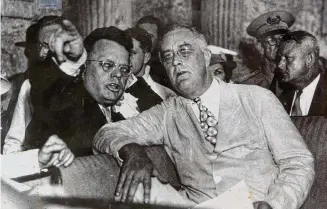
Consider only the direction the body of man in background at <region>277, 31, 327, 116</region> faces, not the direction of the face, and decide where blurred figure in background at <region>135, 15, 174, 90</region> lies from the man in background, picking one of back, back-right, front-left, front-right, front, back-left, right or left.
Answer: front-right

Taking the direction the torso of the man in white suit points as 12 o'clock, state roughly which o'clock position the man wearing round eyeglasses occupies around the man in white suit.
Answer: The man wearing round eyeglasses is roughly at 2 o'clock from the man in white suit.

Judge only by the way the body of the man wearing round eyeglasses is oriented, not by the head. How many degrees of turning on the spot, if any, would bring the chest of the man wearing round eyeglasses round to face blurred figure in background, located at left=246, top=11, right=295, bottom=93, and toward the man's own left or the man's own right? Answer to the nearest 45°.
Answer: approximately 90° to the man's own left

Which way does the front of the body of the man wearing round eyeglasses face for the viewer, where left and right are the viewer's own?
facing the viewer and to the right of the viewer

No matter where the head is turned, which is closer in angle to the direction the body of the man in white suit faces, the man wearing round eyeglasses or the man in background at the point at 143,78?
the man wearing round eyeglasses

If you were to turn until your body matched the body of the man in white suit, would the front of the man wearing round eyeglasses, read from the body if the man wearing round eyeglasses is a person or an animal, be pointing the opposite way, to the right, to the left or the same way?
to the left

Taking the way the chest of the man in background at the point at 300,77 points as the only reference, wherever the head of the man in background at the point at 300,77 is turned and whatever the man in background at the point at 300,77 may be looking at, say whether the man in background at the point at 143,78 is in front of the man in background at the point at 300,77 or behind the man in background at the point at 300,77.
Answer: in front

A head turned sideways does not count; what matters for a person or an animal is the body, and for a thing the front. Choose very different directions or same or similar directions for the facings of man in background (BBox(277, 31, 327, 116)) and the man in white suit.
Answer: same or similar directions

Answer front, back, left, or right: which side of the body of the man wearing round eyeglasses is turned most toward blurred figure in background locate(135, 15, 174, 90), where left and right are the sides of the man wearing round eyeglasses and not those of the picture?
left

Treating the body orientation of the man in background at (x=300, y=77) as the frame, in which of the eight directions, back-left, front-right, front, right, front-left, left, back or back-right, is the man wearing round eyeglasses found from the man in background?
front

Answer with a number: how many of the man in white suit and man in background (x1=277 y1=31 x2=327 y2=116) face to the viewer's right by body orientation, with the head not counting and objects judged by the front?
0

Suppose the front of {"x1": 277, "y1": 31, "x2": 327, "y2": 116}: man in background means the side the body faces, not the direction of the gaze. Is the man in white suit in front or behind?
in front

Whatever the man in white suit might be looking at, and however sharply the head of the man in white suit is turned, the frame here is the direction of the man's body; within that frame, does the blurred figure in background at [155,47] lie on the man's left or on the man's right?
on the man's right

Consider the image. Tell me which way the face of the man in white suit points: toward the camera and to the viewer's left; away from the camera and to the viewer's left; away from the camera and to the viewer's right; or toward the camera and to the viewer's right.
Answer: toward the camera and to the viewer's left

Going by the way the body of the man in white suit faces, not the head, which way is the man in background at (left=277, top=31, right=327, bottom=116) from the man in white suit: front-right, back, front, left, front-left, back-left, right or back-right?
back
